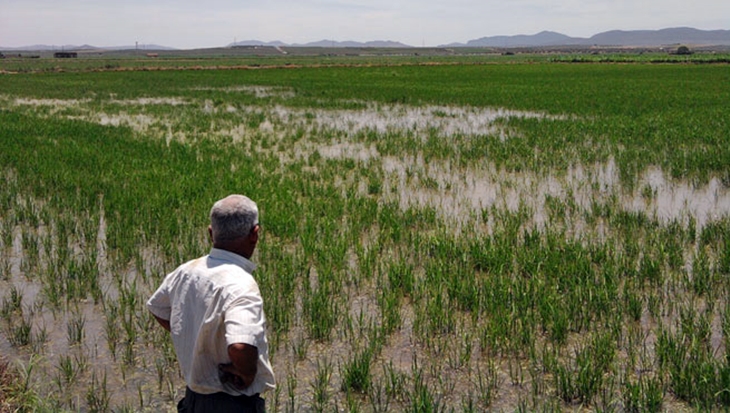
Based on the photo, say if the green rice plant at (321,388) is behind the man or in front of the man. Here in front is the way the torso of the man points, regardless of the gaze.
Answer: in front

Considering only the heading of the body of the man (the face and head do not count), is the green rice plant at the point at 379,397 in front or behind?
in front

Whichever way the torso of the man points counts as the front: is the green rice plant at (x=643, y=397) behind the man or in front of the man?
in front

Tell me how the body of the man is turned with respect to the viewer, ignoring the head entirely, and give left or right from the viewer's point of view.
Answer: facing away from the viewer and to the right of the viewer

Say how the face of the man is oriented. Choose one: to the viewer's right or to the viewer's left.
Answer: to the viewer's right
